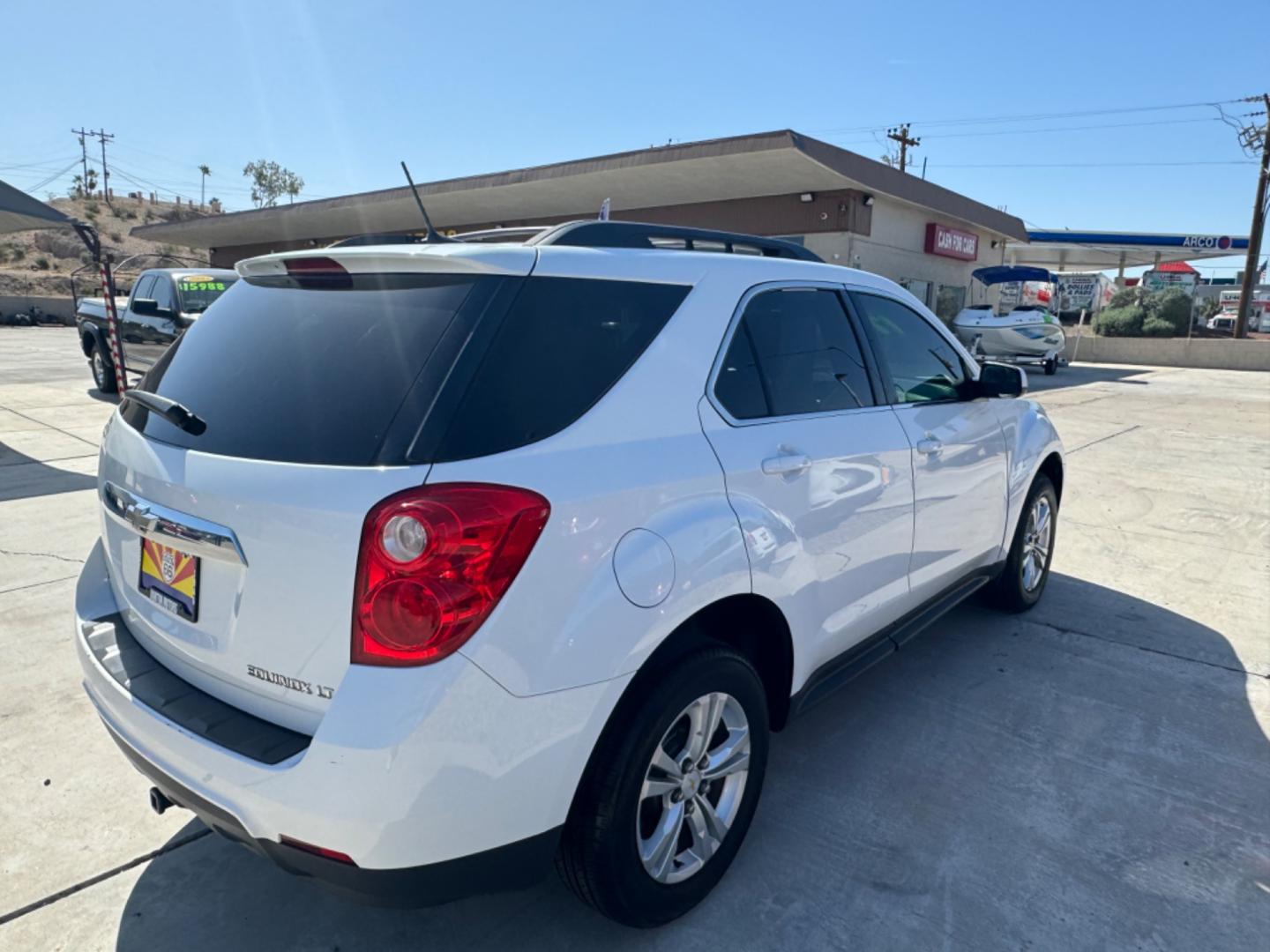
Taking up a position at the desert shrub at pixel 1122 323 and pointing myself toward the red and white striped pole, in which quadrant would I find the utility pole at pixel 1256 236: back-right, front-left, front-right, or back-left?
back-left

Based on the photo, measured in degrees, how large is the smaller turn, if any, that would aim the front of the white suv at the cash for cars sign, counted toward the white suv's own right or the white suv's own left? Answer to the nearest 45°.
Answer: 0° — it already faces it

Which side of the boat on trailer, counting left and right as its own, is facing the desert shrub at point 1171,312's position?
back

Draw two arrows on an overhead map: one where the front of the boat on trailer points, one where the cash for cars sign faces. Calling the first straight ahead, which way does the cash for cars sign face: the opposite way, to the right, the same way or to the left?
to the left

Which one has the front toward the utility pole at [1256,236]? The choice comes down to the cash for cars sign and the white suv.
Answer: the white suv

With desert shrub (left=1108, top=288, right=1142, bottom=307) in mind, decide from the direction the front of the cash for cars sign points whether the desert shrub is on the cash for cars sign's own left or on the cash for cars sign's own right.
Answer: on the cash for cars sign's own left

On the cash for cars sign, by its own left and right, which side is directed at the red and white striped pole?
right

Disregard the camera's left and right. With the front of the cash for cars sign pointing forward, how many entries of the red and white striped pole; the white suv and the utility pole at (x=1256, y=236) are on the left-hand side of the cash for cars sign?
1

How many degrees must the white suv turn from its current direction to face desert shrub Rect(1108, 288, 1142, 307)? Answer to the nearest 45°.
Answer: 0° — it already faces it

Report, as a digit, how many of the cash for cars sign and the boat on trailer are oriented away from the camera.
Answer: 0

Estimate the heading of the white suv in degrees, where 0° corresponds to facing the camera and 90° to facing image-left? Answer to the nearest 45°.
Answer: approximately 225°

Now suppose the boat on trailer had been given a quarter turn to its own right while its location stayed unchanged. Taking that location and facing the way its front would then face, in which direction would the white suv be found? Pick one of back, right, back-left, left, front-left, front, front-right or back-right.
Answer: back-left

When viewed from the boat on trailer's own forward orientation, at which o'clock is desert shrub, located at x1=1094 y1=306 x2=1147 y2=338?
The desert shrub is roughly at 5 o'clock from the boat on trailer.

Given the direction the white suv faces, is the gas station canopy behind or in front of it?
in front

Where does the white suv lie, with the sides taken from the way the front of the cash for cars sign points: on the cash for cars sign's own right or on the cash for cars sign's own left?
on the cash for cars sign's own right

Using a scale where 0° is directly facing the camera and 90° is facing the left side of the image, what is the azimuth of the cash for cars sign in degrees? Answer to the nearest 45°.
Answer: approximately 315°

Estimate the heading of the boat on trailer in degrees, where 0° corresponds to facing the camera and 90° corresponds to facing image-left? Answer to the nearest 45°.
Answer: approximately 45°

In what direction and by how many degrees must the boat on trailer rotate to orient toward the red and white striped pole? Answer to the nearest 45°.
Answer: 0° — it already faces it
